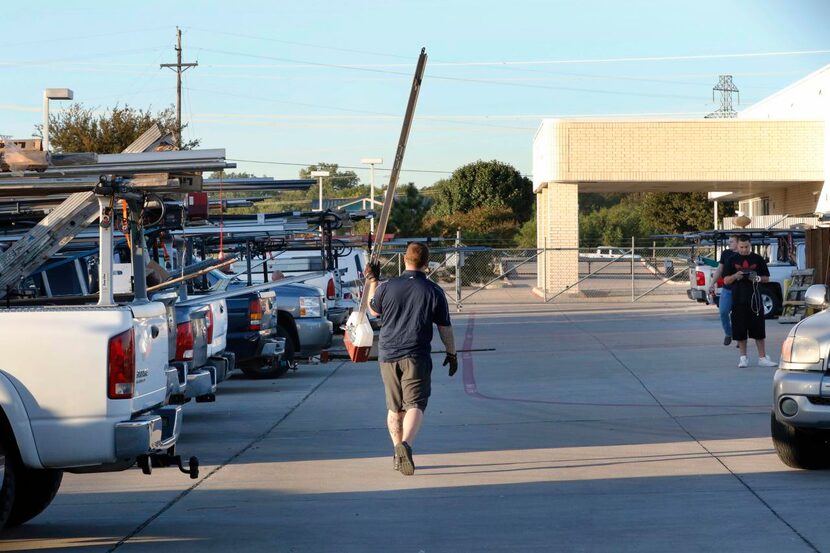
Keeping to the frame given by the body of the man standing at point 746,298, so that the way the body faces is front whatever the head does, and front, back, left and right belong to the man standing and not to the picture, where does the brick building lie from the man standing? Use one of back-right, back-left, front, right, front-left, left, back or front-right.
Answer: back

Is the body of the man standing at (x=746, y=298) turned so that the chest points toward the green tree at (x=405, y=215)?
no

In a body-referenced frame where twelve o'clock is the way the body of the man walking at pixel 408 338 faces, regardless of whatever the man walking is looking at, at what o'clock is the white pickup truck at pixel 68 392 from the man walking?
The white pickup truck is roughly at 7 o'clock from the man walking.

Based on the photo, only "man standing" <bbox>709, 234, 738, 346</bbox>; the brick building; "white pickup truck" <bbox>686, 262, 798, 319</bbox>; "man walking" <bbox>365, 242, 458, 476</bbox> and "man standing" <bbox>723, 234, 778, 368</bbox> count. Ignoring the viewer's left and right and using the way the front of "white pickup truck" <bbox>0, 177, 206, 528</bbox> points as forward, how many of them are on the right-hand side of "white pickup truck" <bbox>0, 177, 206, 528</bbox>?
5

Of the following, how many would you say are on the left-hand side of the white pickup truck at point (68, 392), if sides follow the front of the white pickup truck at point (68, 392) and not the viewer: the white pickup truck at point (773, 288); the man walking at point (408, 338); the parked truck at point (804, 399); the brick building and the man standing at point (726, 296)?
0

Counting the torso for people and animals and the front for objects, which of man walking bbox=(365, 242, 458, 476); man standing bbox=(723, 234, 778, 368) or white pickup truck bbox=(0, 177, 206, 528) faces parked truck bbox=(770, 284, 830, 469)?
the man standing

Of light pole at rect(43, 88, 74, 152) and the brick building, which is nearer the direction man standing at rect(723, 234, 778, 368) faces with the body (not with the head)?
the light pole

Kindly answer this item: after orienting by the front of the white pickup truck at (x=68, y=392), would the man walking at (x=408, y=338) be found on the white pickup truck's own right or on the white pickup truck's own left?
on the white pickup truck's own right

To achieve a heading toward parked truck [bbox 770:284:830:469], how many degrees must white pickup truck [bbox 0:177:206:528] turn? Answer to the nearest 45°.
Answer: approximately 135° to its right

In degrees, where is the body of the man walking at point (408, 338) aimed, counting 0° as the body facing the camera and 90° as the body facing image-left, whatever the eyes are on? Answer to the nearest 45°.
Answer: approximately 180°

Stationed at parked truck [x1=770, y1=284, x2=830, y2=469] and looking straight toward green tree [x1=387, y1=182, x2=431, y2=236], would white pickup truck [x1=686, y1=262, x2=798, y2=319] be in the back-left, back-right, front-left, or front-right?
front-right

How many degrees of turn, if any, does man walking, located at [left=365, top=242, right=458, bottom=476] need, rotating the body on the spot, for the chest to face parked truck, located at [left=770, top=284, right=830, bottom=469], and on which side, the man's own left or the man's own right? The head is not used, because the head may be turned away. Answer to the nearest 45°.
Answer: approximately 90° to the man's own right

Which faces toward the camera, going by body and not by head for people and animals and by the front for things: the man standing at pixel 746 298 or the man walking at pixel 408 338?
the man standing

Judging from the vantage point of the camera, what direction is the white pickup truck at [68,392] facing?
facing away from the viewer and to the left of the viewer

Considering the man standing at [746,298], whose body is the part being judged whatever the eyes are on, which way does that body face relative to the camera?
toward the camera

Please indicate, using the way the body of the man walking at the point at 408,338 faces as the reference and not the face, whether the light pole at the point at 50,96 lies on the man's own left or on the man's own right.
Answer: on the man's own left

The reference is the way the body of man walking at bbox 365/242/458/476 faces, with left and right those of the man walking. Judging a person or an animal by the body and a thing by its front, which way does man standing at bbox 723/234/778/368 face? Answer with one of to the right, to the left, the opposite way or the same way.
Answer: the opposite way

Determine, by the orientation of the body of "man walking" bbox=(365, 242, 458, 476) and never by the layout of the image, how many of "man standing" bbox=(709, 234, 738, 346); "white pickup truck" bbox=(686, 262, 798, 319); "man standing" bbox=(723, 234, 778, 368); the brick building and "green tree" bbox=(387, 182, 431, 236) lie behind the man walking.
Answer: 0

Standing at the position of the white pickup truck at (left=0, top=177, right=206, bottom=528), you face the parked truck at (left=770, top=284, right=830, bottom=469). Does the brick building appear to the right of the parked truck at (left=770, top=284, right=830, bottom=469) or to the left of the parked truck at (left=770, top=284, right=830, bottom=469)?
left
